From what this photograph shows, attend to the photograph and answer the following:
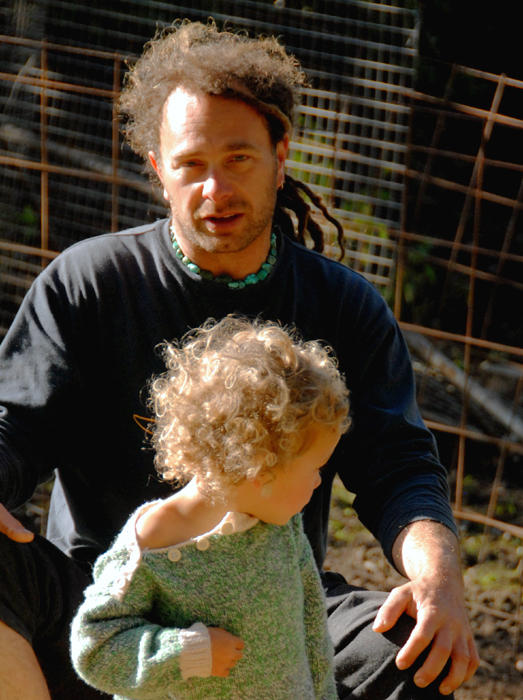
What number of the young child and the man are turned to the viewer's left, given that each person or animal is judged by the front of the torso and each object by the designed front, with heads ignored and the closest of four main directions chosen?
0

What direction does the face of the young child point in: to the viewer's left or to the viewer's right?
to the viewer's right

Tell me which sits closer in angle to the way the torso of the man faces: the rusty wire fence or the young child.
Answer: the young child

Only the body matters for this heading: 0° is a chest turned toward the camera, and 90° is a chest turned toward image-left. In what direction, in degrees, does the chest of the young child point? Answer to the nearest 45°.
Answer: approximately 315°

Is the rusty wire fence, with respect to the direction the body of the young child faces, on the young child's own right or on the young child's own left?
on the young child's own left

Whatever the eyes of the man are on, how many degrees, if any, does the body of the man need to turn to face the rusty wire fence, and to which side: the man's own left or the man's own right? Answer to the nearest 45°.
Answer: approximately 180°

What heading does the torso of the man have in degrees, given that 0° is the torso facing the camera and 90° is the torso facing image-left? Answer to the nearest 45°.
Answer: approximately 0°

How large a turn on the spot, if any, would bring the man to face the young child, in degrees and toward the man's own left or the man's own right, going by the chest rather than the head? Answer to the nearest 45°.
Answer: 0° — they already face them
